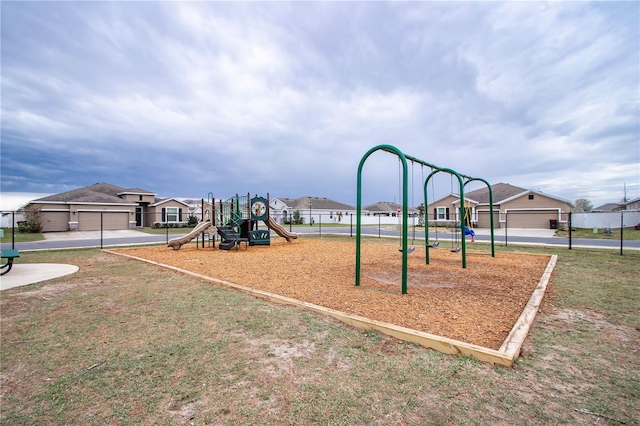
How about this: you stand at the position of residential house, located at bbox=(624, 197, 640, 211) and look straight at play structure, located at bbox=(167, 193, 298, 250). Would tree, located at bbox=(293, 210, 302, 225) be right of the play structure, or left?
right

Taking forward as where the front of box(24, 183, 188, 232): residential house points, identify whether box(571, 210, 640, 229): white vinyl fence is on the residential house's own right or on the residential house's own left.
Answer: on the residential house's own left

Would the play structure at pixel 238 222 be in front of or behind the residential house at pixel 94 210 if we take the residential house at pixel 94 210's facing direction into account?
in front

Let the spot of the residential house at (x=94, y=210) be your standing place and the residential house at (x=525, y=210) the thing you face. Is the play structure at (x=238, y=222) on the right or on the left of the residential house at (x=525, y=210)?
right

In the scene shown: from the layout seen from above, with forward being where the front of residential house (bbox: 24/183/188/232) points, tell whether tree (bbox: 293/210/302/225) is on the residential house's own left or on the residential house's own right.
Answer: on the residential house's own left

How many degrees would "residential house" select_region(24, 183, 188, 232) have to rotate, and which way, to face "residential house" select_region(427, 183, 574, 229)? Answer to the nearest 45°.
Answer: approximately 45° to its left

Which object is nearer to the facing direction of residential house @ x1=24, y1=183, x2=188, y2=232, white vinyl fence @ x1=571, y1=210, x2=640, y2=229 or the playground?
the playground

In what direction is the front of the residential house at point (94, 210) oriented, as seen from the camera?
facing the viewer

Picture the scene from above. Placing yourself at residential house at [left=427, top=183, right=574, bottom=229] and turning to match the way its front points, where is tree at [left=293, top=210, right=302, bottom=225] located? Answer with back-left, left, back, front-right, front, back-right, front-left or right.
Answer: right

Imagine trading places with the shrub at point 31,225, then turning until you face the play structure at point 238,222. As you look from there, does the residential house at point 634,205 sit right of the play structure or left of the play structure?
left

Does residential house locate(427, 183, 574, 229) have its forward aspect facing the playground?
yes

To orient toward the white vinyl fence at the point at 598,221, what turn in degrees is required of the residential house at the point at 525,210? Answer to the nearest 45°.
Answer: approximately 135° to its left

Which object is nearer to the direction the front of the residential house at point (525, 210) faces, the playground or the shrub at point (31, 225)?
the playground

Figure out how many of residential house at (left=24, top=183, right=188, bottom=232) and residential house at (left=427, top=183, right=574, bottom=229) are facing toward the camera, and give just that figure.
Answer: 2

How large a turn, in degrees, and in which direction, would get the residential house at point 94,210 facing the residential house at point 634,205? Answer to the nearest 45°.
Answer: approximately 45° to its left
